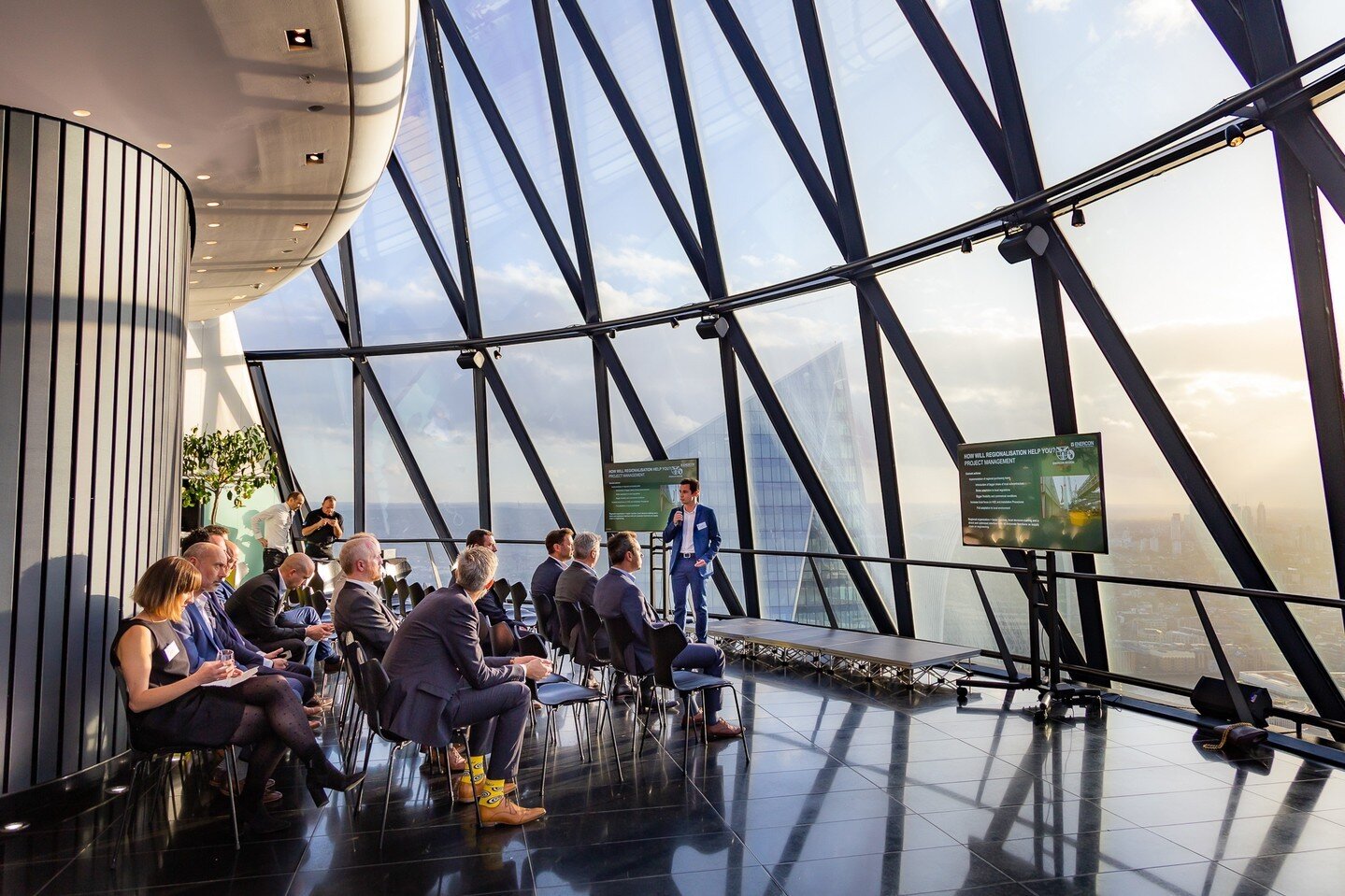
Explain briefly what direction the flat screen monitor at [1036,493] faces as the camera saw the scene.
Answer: facing the viewer and to the left of the viewer

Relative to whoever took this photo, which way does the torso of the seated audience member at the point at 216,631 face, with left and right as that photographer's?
facing to the right of the viewer

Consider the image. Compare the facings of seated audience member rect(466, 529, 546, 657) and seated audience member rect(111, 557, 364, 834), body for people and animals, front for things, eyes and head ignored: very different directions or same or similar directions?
same or similar directions

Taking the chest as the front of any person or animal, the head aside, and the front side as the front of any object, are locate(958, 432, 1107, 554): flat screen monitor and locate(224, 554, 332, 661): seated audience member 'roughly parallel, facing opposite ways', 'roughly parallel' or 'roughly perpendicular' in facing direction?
roughly parallel, facing opposite ways

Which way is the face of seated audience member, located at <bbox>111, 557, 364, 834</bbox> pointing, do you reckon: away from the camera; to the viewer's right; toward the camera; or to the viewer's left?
to the viewer's right

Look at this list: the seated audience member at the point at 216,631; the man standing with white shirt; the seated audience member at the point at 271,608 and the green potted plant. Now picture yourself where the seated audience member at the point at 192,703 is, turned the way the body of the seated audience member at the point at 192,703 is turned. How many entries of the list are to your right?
0

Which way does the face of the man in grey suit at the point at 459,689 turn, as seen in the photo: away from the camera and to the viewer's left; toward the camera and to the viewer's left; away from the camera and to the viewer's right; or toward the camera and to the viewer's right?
away from the camera and to the viewer's right

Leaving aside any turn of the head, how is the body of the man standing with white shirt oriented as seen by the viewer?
to the viewer's right

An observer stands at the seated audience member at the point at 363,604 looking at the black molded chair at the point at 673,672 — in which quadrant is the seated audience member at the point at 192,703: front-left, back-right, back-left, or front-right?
back-right

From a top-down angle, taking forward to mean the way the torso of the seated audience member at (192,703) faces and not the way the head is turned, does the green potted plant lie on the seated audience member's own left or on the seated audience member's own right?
on the seated audience member's own left

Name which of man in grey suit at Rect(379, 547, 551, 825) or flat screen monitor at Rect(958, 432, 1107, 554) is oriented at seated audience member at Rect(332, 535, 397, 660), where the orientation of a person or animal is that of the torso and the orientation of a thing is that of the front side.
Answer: the flat screen monitor

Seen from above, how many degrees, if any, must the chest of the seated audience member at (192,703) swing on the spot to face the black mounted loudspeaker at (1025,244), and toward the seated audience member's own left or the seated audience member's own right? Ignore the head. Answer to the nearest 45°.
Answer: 0° — they already face it

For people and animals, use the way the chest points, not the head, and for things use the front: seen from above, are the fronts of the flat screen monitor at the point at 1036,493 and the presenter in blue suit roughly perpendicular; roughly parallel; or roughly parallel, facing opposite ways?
roughly parallel

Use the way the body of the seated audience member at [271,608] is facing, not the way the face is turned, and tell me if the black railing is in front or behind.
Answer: in front

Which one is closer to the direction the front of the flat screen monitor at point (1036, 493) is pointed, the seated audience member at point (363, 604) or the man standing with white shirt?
the seated audience member

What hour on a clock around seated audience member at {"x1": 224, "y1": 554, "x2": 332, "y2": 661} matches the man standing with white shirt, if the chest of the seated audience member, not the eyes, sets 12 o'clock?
The man standing with white shirt is roughly at 9 o'clock from the seated audience member.

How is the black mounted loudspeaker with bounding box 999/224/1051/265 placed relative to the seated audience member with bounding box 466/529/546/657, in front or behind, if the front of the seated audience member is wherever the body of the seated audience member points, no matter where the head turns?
in front

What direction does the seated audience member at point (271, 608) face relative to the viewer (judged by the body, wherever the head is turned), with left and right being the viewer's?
facing to the right of the viewer

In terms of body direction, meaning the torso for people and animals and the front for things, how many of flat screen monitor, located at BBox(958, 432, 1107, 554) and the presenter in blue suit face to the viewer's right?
0

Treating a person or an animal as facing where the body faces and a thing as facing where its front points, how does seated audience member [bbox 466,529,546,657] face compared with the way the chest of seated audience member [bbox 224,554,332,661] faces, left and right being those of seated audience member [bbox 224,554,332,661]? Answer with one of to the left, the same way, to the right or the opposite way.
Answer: the same way

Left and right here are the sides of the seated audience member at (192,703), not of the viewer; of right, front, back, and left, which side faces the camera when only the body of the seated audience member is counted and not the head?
right

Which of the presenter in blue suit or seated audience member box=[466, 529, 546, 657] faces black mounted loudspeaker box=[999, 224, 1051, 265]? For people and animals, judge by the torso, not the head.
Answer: the seated audience member
